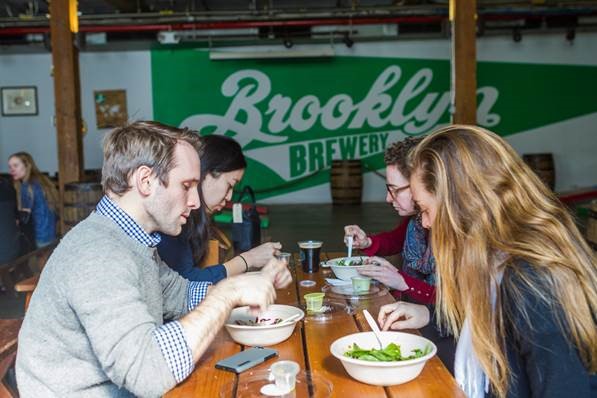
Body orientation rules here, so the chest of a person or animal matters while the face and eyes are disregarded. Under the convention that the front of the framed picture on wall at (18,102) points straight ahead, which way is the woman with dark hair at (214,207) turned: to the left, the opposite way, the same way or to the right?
to the left

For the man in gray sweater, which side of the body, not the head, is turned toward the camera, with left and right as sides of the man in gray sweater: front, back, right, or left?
right

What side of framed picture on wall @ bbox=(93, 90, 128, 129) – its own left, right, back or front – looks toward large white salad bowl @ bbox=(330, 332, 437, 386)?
front

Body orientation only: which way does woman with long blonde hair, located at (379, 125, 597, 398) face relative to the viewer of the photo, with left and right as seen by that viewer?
facing to the left of the viewer

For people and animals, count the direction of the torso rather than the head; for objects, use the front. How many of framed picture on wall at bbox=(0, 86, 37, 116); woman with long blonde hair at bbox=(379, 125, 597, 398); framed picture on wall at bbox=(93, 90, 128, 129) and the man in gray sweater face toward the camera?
2

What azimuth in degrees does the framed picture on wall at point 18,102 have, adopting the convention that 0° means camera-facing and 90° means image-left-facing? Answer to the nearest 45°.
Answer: approximately 0°

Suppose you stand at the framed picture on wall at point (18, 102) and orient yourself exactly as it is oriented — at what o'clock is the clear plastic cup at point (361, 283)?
The clear plastic cup is roughly at 12 o'clock from the framed picture on wall.

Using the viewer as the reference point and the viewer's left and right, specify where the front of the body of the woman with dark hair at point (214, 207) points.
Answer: facing to the right of the viewer

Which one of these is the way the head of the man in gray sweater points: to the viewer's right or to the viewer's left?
to the viewer's right

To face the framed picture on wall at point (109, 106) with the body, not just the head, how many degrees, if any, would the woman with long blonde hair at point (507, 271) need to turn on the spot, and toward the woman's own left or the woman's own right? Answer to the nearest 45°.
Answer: approximately 45° to the woman's own right

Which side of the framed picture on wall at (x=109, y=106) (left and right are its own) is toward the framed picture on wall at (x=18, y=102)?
right

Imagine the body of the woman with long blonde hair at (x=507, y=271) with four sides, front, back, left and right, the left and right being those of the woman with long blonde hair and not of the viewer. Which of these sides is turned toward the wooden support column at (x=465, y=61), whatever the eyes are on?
right

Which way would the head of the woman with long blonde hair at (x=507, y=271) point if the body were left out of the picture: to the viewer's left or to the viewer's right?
to the viewer's left

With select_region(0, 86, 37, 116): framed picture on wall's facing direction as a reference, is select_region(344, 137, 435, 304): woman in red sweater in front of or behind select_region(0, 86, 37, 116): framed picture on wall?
in front
